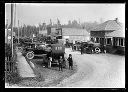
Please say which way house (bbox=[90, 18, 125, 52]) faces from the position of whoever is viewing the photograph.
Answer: facing the viewer and to the left of the viewer

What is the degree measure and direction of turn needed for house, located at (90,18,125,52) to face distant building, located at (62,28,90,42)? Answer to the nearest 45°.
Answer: approximately 45° to its right

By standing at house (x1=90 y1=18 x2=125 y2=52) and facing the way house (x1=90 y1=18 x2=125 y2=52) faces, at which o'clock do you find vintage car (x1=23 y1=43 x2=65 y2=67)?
The vintage car is roughly at 1 o'clock from the house.

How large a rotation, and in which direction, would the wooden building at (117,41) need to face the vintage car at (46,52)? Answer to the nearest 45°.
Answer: approximately 45° to its right

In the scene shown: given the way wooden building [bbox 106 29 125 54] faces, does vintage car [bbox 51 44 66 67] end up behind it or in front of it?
in front

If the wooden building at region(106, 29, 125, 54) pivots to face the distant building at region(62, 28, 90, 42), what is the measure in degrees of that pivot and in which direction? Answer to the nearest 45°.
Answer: approximately 135° to its right

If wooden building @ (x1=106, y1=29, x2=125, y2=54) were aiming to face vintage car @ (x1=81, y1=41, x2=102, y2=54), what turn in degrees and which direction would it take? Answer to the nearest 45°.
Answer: approximately 45° to its right
